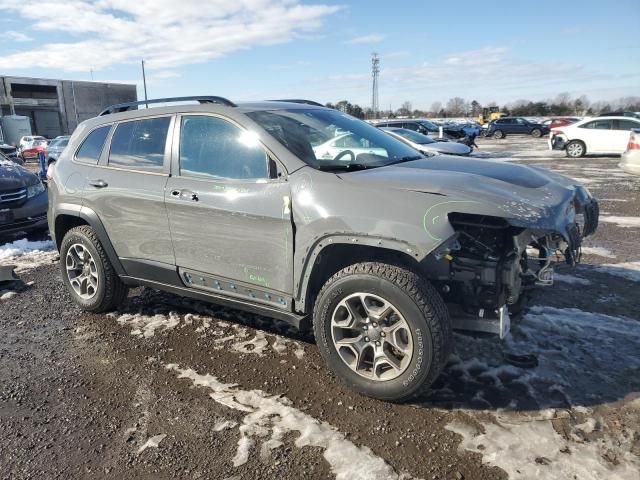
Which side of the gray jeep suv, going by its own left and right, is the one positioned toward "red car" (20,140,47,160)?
back

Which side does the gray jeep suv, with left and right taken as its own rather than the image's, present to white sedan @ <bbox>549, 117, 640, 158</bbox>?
left

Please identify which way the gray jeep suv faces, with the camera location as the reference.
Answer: facing the viewer and to the right of the viewer
